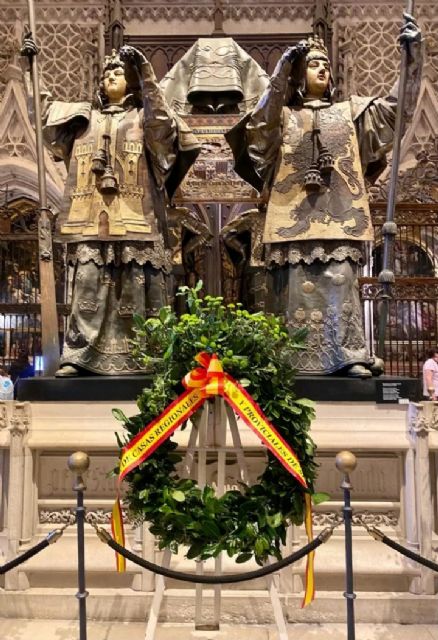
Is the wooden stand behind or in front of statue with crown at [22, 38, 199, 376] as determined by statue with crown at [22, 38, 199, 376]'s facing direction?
in front

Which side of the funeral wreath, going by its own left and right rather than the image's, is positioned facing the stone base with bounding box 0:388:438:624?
back

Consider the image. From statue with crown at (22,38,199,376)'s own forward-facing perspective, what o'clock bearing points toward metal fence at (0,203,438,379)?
The metal fence is roughly at 7 o'clock from the statue with crown.

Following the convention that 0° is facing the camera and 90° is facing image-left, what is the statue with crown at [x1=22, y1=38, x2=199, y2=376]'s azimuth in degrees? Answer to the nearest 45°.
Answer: approximately 0°

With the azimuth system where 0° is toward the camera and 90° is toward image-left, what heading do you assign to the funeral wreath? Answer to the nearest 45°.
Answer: approximately 0°
